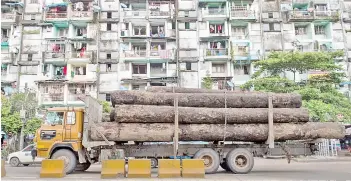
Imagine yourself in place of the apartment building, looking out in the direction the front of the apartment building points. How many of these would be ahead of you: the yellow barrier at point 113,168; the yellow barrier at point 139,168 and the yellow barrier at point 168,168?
3

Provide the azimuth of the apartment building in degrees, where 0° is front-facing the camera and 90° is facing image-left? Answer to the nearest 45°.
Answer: approximately 0°

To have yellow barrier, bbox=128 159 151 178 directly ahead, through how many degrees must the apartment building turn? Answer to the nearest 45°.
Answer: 0° — it already faces it

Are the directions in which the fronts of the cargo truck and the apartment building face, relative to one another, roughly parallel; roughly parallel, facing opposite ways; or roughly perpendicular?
roughly perpendicular

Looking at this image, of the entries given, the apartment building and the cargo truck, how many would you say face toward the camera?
1

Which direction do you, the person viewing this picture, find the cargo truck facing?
facing to the left of the viewer

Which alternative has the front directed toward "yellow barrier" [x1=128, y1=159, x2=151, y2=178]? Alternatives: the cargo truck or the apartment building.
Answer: the apartment building

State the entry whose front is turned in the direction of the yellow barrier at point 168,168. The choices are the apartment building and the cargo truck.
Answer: the apartment building

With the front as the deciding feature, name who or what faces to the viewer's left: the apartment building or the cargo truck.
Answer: the cargo truck
